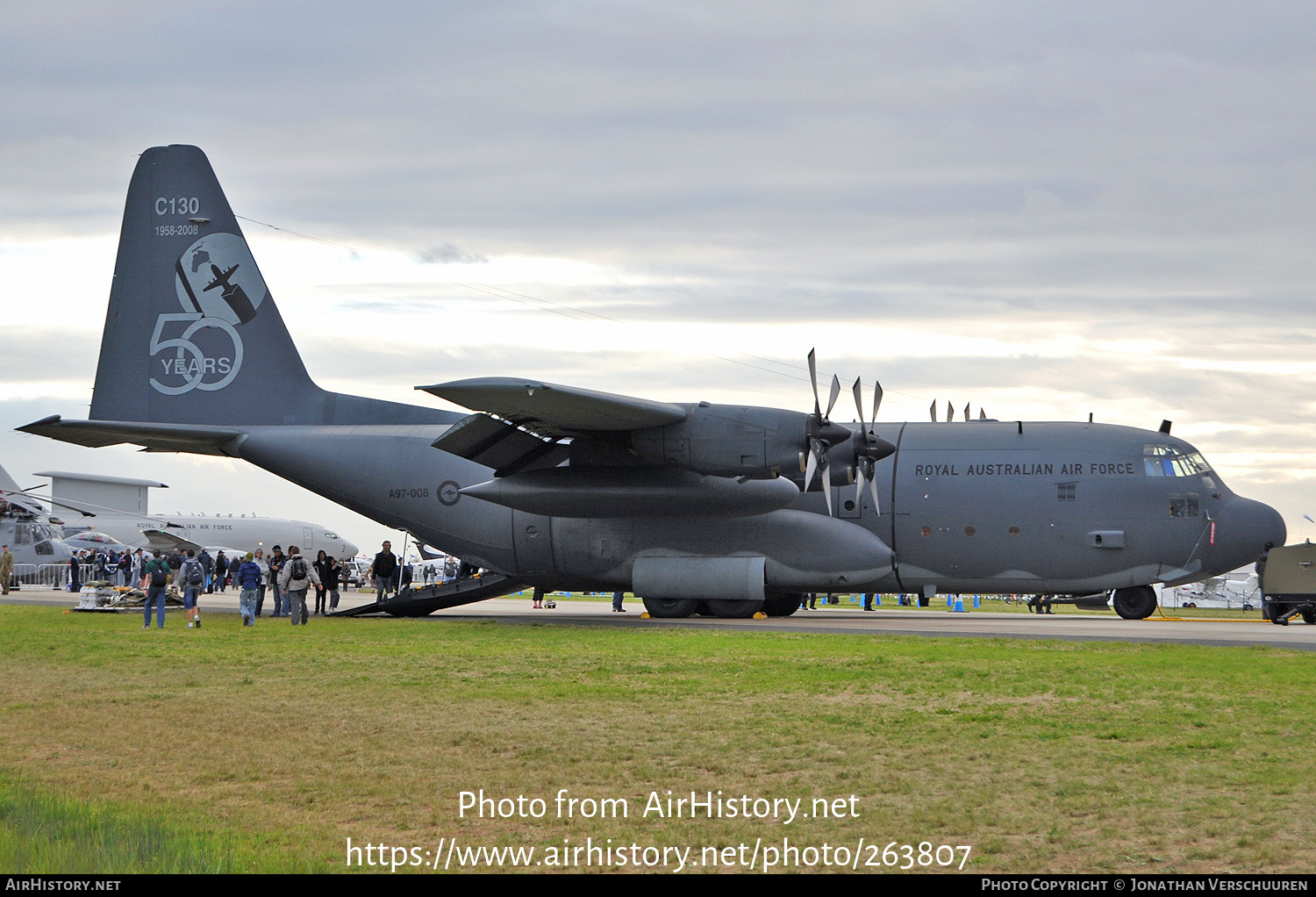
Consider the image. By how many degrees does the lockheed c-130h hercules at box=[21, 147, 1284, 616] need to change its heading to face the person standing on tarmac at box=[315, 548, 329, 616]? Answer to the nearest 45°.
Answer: approximately 135° to its left

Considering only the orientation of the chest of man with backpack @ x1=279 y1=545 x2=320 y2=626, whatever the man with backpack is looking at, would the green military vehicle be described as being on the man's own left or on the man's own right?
on the man's own right

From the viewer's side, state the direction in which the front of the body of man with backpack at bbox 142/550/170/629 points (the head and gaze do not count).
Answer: away from the camera

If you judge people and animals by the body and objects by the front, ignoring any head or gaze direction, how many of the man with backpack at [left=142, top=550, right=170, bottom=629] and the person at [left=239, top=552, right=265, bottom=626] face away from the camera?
2

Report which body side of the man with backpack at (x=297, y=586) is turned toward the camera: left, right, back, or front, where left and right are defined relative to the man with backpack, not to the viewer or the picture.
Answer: back

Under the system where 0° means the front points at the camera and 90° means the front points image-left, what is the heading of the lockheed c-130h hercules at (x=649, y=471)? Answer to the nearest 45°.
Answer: approximately 270°

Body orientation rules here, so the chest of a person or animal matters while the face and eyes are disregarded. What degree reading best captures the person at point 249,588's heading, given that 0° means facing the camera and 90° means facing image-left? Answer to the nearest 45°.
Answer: approximately 180°
